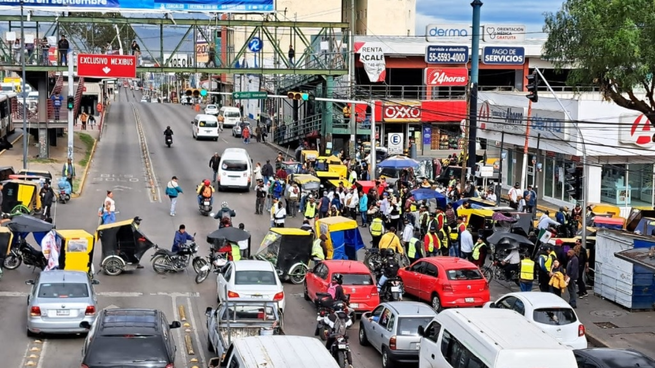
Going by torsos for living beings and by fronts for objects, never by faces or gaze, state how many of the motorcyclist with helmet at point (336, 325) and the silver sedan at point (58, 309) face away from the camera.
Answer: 2

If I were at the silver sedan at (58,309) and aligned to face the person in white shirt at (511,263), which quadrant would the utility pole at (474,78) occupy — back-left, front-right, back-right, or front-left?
front-left

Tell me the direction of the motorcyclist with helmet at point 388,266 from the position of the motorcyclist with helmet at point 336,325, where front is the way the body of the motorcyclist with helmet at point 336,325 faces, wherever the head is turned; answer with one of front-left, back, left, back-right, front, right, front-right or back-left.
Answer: front

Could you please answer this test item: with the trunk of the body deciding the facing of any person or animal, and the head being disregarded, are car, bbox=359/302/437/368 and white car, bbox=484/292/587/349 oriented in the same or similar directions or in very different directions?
same or similar directions

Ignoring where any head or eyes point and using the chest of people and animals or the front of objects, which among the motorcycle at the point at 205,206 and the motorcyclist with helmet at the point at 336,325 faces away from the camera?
the motorcyclist with helmet

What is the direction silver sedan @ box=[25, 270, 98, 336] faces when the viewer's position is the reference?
facing away from the viewer

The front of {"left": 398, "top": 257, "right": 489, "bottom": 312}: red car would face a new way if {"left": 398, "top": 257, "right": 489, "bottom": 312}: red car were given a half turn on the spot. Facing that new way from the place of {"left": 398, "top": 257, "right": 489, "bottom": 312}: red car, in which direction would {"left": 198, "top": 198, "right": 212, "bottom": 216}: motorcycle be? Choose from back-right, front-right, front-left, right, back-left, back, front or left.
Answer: back

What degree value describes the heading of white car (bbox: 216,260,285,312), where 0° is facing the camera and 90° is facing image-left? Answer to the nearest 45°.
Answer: approximately 180°

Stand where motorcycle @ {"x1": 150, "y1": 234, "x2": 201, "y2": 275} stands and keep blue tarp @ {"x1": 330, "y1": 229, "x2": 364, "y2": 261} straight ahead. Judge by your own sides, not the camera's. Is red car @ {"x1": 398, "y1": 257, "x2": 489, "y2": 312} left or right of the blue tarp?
right

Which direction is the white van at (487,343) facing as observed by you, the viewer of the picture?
facing away from the viewer and to the left of the viewer

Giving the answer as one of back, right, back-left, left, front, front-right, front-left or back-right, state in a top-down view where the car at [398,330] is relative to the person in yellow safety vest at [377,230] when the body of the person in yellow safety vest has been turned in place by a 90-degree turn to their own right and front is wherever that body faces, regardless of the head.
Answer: right

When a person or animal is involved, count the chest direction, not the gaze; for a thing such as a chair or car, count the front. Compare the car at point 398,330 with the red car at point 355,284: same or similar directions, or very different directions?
same or similar directions

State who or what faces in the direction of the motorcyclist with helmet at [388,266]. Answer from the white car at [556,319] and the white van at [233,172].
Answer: the white car

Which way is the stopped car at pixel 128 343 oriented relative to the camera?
away from the camera

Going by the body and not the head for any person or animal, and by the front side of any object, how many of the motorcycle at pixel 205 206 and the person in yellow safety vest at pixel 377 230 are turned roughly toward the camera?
1

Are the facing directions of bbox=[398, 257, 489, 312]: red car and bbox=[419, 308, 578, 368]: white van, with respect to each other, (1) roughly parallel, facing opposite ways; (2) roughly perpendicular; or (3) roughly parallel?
roughly parallel

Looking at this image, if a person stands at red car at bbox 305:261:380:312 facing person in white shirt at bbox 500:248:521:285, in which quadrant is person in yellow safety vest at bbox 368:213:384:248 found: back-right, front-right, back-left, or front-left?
front-left

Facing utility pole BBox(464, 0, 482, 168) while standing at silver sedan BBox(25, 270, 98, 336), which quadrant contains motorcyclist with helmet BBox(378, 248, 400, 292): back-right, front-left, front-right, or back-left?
front-right

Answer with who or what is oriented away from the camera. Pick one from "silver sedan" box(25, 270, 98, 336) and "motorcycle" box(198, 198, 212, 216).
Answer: the silver sedan

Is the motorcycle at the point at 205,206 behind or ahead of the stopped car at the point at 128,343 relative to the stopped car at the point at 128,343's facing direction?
ahead

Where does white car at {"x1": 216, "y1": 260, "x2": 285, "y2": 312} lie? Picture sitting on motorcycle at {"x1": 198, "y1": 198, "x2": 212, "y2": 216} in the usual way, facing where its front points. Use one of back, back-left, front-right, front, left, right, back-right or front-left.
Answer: back

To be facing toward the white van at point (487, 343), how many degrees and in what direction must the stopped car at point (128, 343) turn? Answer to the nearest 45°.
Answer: approximately 90° to its right
